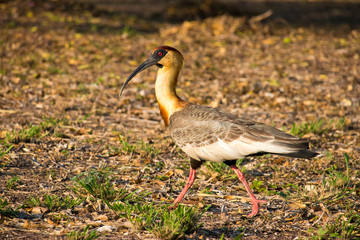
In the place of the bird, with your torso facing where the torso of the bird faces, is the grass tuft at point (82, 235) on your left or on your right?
on your left

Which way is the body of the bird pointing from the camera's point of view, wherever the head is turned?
to the viewer's left
